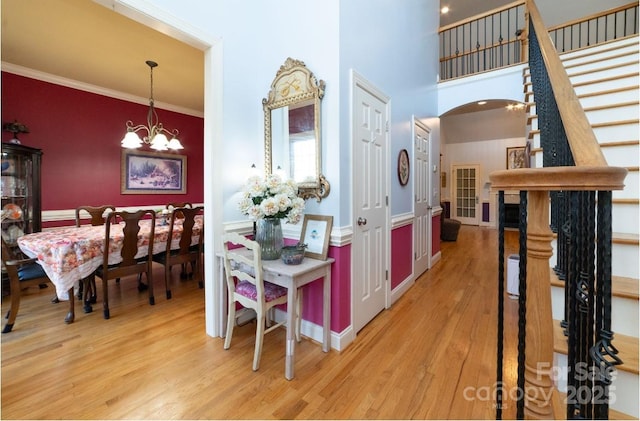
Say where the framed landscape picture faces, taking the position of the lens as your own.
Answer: facing the viewer and to the right of the viewer

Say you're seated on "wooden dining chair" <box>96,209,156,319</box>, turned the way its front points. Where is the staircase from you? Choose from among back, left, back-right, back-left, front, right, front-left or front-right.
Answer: back

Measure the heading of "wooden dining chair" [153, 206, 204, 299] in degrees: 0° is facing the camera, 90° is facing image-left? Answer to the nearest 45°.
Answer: approximately 135°

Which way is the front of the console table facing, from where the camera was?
facing the viewer and to the left of the viewer

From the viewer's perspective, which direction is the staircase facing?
toward the camera

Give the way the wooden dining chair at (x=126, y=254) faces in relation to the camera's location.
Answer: facing away from the viewer and to the left of the viewer

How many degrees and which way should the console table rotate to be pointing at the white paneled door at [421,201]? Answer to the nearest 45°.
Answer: approximately 180°

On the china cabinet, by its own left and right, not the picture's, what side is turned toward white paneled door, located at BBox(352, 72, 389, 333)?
front

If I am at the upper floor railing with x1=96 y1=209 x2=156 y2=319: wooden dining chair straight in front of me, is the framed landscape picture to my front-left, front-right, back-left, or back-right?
front-right
